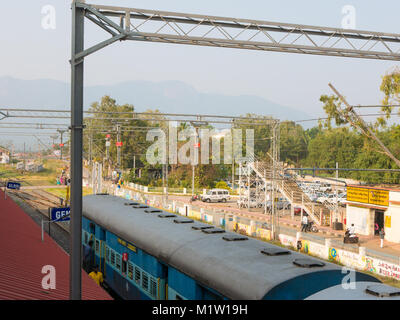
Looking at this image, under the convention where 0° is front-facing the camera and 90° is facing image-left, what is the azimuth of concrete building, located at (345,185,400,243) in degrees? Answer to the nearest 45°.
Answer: approximately 45°

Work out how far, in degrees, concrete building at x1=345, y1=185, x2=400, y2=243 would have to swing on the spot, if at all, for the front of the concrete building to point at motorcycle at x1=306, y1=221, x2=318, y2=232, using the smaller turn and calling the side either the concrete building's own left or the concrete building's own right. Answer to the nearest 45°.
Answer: approximately 45° to the concrete building's own right

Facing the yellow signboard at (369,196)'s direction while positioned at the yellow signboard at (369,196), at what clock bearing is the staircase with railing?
The staircase with railing is roughly at 3 o'clock from the yellow signboard.

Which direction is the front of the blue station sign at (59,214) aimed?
toward the camera

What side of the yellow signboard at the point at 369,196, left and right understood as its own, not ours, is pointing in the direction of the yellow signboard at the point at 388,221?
left

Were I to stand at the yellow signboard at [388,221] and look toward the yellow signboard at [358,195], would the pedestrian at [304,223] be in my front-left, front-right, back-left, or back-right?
front-left

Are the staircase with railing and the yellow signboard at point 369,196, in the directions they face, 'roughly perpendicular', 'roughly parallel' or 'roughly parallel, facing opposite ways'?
roughly perpendicular

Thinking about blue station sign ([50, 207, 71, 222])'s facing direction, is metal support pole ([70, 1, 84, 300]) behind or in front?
in front

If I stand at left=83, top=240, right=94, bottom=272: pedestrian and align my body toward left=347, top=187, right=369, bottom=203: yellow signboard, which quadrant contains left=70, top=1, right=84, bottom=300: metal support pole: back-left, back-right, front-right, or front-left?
back-right

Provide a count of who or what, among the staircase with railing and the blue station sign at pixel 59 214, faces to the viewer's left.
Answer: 0

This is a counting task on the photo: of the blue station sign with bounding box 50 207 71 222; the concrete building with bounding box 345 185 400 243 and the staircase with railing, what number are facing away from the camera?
0

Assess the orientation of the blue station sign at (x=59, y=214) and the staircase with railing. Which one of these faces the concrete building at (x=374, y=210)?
the staircase with railing

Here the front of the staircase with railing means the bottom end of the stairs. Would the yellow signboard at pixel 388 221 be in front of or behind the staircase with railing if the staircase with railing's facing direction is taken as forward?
in front

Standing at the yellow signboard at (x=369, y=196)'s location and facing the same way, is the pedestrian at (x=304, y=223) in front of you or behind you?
in front

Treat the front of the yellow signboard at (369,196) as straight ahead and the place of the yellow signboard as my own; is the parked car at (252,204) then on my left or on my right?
on my right
